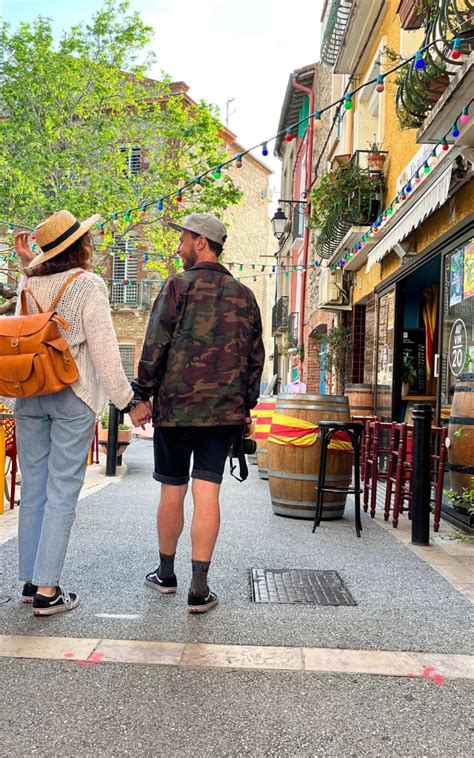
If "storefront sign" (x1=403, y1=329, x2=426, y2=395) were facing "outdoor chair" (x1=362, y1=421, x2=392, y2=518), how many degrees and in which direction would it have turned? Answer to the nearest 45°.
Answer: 0° — it already faces it

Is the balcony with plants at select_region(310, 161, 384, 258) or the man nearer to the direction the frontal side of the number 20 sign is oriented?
the man

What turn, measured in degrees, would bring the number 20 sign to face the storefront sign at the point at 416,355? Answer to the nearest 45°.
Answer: approximately 135° to its right

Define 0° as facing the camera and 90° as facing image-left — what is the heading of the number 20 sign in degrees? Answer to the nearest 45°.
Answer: approximately 45°
